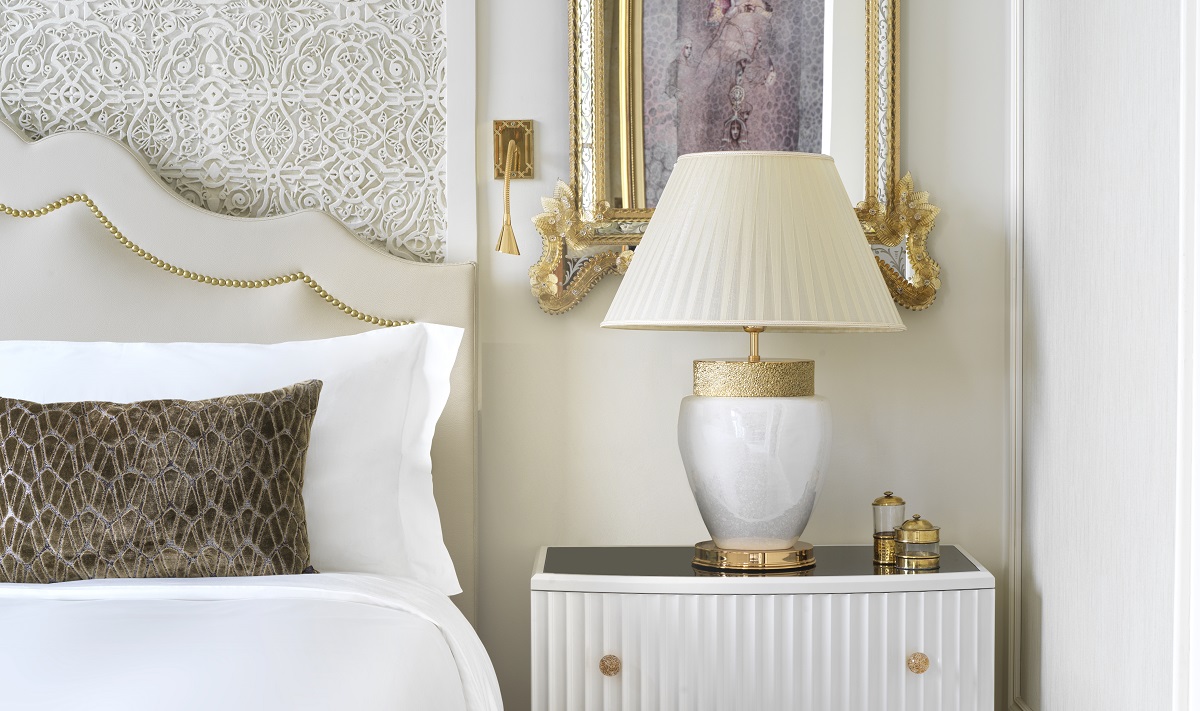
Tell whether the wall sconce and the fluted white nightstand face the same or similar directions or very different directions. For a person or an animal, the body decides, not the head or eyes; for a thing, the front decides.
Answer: same or similar directions

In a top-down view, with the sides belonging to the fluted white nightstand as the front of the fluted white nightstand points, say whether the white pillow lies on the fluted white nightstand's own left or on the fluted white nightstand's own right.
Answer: on the fluted white nightstand's own right

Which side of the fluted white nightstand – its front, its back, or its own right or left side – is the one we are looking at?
front

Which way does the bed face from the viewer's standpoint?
toward the camera

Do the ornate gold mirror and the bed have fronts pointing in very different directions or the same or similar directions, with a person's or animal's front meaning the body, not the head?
same or similar directions

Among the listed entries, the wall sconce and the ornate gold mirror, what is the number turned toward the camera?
2

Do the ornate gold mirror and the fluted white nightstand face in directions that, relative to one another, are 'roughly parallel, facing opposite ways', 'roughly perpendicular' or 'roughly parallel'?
roughly parallel

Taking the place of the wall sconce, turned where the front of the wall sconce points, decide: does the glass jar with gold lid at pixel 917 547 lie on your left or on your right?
on your left

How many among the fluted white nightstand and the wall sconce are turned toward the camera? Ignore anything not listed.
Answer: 2

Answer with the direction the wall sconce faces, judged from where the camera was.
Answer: facing the viewer
